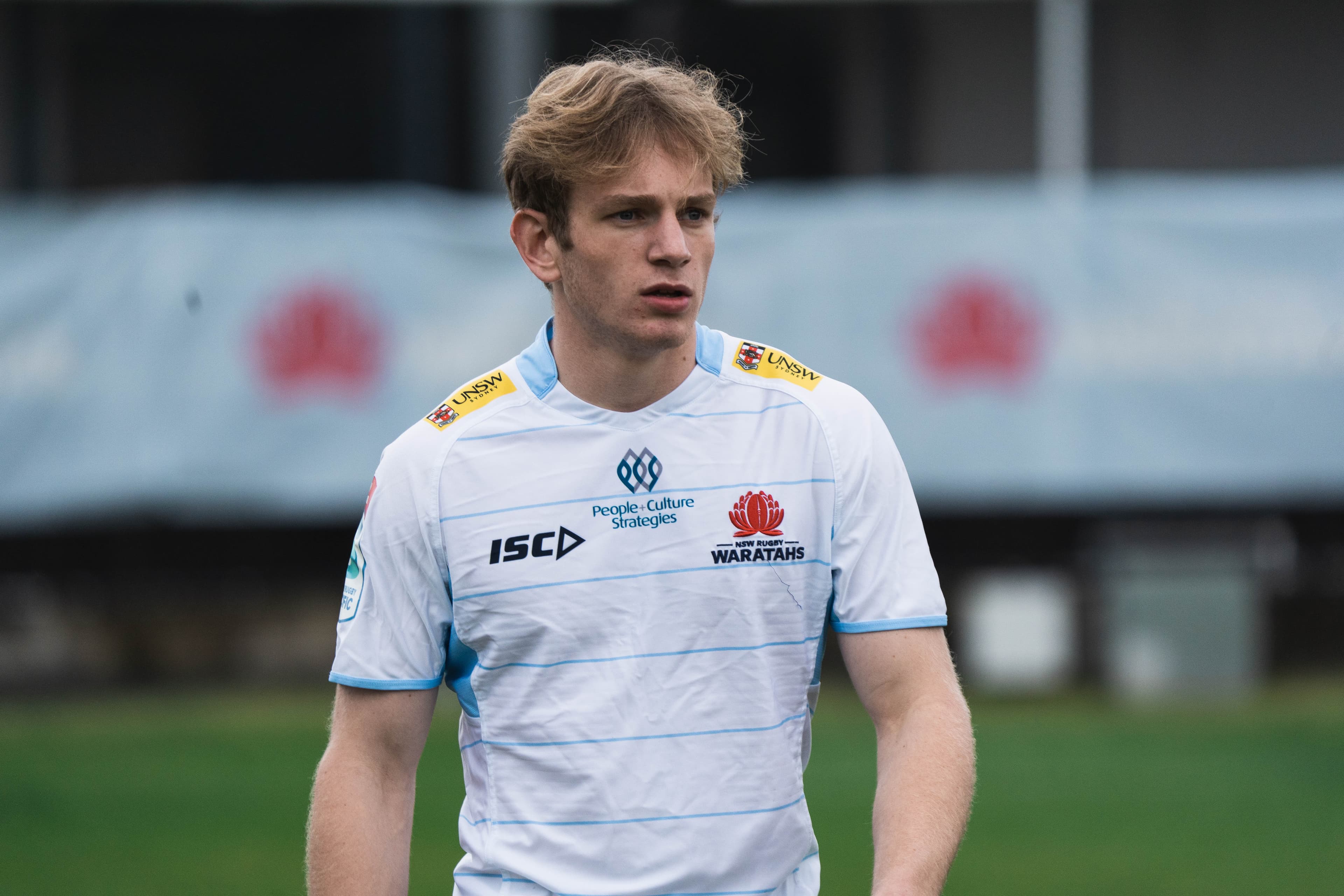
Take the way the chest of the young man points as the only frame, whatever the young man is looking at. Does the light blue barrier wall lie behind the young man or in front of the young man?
behind

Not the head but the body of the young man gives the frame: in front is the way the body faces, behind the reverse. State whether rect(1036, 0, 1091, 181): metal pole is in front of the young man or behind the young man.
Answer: behind

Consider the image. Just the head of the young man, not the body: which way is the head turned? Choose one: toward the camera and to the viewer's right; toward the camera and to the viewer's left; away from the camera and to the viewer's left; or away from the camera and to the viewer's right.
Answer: toward the camera and to the viewer's right

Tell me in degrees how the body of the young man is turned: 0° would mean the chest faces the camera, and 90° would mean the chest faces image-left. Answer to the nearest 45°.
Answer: approximately 0°
